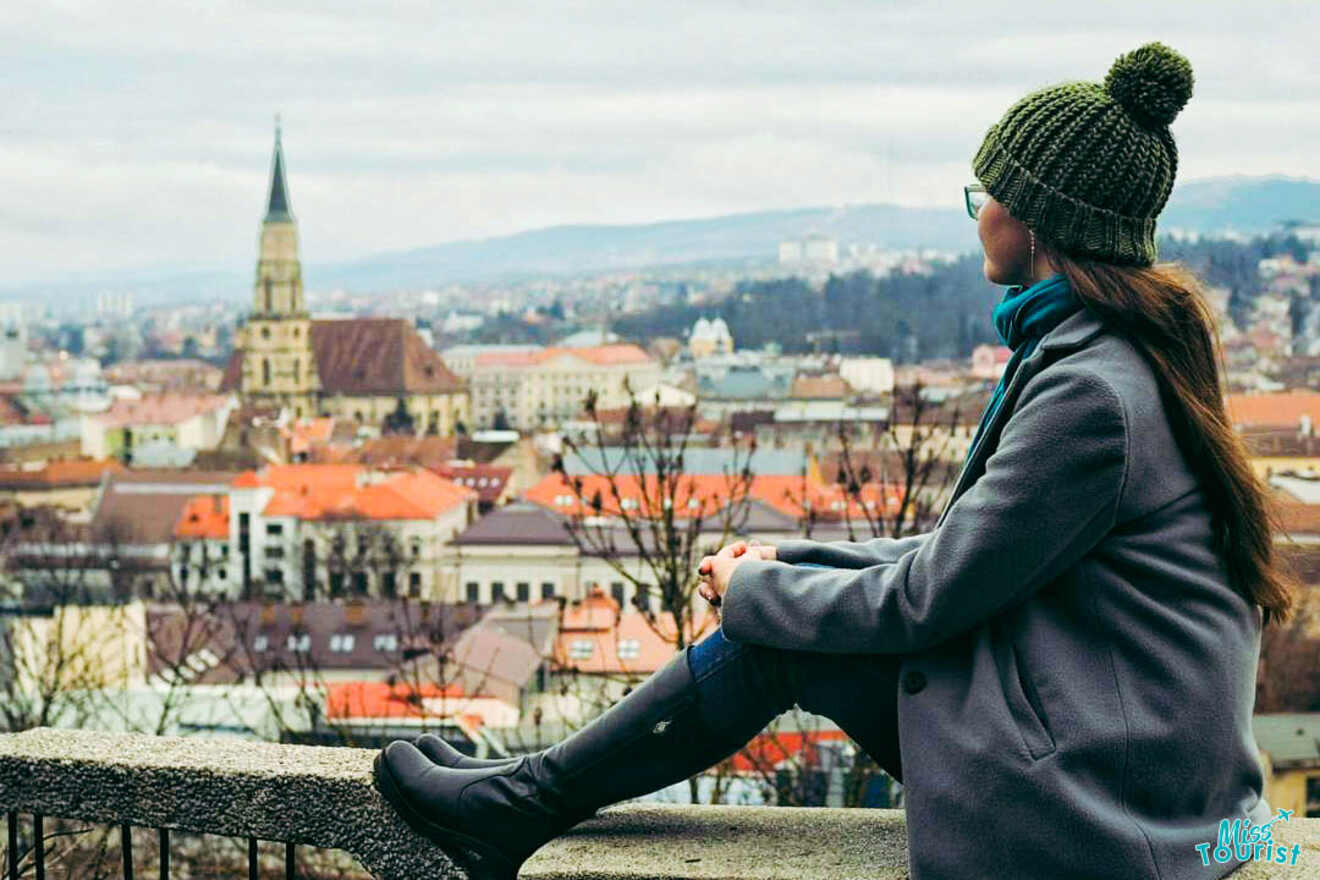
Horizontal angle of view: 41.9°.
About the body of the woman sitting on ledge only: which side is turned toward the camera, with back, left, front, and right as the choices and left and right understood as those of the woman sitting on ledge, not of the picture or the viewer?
left

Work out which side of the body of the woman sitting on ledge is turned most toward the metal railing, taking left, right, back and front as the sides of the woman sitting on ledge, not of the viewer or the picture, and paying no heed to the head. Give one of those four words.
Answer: front

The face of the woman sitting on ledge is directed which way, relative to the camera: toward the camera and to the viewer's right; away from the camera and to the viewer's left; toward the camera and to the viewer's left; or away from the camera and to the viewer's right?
away from the camera and to the viewer's left
